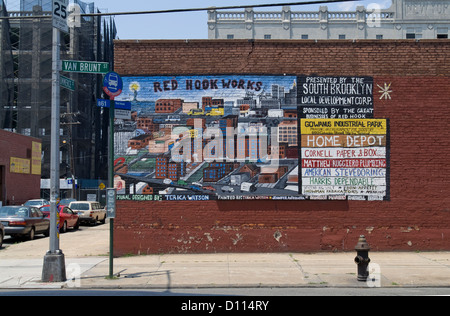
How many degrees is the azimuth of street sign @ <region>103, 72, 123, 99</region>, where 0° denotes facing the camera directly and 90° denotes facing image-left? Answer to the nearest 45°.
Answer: approximately 0°

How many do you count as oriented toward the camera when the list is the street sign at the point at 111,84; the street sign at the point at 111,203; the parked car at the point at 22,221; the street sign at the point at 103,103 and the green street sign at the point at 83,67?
4

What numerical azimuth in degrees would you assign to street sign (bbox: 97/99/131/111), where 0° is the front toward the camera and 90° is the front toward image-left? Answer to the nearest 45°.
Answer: approximately 0°
